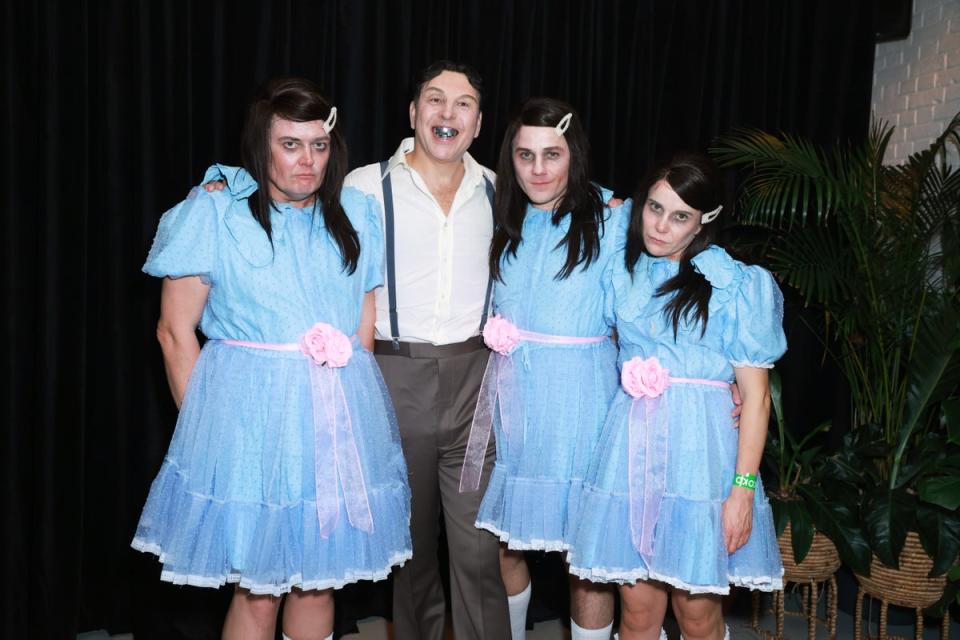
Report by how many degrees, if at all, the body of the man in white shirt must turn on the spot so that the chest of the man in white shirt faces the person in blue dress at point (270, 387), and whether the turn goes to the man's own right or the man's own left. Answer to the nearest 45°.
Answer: approximately 45° to the man's own right

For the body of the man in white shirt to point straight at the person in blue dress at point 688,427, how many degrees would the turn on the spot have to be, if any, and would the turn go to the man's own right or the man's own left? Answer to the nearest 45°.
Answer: approximately 45° to the man's own left

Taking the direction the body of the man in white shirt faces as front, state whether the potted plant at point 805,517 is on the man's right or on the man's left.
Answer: on the man's left

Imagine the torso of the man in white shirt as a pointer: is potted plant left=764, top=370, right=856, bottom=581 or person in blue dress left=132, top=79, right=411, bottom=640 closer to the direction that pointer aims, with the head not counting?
the person in blue dress

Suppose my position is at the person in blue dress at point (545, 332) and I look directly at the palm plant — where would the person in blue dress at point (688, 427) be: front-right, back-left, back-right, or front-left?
front-right

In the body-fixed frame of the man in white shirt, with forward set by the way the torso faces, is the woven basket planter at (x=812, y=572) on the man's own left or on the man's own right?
on the man's own left

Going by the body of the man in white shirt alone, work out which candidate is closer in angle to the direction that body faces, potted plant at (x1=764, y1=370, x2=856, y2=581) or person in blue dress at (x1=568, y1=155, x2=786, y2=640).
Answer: the person in blue dress

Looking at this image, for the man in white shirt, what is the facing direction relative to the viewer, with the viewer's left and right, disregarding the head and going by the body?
facing the viewer

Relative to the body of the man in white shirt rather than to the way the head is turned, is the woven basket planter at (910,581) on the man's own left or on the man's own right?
on the man's own left
